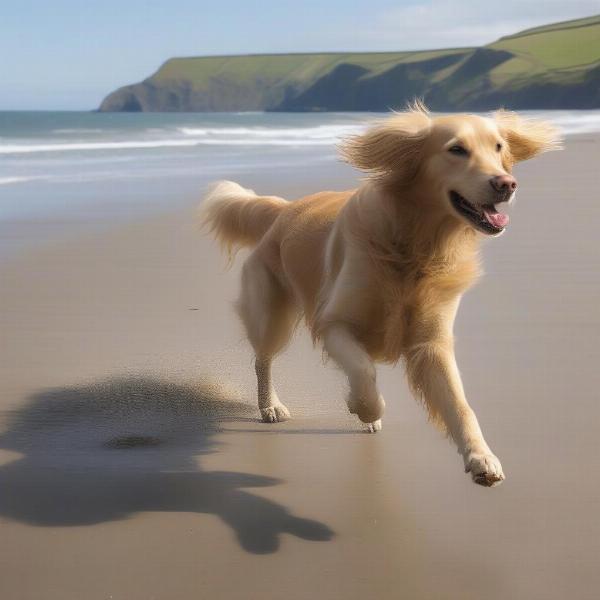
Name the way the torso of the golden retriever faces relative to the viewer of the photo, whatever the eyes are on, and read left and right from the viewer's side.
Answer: facing the viewer and to the right of the viewer
